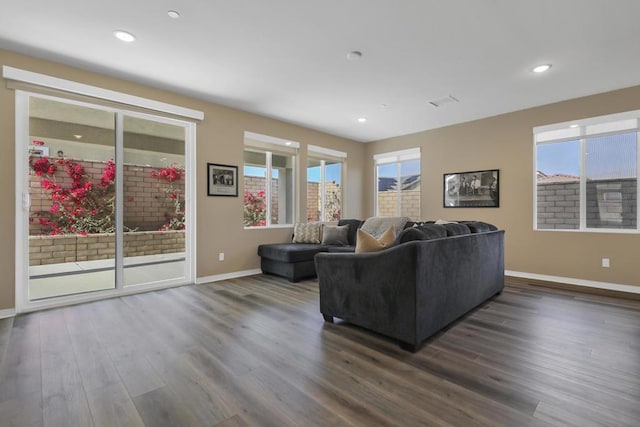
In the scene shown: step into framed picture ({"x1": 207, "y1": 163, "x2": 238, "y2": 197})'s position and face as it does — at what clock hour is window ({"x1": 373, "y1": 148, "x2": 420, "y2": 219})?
The window is roughly at 10 o'clock from the framed picture.

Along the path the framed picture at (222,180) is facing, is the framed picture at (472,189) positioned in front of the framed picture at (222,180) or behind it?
in front

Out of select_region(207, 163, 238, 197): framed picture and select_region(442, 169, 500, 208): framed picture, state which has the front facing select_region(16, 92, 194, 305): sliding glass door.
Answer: select_region(442, 169, 500, 208): framed picture

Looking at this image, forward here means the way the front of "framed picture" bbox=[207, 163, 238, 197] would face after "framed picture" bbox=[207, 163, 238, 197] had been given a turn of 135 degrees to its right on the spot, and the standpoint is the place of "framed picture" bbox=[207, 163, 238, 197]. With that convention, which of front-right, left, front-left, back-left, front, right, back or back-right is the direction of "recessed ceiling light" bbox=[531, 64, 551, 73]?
back-left

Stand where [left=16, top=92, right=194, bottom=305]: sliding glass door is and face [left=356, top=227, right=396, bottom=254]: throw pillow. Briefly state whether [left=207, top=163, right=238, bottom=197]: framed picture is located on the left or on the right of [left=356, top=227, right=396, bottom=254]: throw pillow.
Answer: left

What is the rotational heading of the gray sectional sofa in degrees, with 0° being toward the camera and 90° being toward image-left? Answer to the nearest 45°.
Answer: approximately 135°

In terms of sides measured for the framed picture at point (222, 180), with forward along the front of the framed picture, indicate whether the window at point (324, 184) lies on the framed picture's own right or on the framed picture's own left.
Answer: on the framed picture's own left

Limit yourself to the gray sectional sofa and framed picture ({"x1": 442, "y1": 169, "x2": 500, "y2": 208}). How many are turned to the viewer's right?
0

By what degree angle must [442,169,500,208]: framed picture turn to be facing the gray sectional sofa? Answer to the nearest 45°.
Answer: approximately 45° to its left

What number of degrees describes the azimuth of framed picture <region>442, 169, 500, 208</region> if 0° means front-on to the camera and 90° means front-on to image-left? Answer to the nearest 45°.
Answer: approximately 45°

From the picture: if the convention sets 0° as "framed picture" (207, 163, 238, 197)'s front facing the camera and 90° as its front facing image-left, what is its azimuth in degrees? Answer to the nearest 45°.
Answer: approximately 315°

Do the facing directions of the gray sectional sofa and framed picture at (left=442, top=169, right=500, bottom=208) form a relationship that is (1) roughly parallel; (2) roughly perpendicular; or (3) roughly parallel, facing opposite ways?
roughly perpendicular

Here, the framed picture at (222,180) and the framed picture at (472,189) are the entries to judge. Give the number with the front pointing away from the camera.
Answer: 0
